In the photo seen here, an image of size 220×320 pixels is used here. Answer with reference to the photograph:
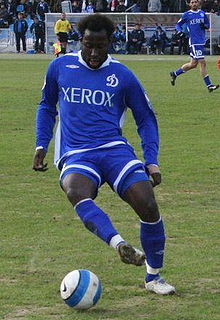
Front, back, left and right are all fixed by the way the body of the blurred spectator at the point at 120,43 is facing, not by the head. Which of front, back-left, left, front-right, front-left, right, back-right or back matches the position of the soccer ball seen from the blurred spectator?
front

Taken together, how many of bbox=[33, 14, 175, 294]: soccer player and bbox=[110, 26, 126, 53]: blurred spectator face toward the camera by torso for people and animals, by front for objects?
2

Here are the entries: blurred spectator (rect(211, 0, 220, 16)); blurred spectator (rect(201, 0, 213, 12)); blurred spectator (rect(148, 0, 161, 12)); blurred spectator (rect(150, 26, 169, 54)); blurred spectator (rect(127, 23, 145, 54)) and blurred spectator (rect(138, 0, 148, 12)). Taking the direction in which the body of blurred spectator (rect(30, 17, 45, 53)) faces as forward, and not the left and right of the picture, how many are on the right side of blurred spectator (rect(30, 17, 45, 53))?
0

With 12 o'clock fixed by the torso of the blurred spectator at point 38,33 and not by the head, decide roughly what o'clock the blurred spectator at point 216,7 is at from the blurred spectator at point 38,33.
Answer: the blurred spectator at point 216,7 is roughly at 9 o'clock from the blurred spectator at point 38,33.

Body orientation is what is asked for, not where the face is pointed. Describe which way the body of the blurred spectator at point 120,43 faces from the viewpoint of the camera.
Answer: toward the camera

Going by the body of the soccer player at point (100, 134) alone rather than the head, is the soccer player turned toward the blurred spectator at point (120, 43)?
no

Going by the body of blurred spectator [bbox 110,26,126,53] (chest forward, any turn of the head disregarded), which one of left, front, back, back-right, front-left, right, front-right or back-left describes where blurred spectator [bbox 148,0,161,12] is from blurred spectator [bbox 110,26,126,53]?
back-left

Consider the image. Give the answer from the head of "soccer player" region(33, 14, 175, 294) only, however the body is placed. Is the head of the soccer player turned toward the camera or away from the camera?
toward the camera

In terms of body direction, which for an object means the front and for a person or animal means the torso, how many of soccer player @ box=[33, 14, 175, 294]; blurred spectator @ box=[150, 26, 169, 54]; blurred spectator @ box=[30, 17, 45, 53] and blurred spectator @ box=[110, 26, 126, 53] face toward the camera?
4

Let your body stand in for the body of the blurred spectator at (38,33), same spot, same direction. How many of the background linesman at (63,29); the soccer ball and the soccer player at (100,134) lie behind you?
0

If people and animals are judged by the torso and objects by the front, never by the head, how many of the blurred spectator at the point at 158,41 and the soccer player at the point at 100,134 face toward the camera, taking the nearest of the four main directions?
2

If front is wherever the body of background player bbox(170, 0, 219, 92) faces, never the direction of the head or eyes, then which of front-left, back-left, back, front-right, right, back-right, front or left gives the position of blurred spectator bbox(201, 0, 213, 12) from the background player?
back-left

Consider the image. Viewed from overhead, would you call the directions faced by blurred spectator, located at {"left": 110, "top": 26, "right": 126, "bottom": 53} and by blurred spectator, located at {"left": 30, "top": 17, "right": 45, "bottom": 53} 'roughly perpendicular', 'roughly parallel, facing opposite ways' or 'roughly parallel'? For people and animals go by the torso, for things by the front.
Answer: roughly parallel

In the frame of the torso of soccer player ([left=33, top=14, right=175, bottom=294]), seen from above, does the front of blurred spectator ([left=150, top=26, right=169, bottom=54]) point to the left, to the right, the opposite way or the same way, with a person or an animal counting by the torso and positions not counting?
the same way

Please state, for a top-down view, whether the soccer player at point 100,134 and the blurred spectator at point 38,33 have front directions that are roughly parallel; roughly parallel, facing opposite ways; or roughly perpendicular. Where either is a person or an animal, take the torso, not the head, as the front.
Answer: roughly parallel
